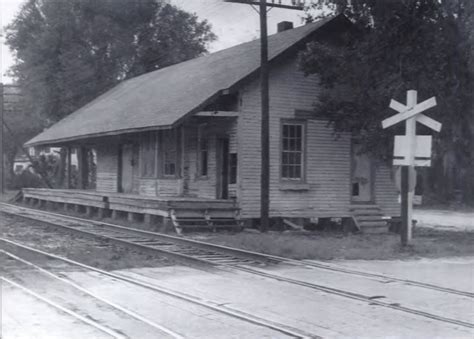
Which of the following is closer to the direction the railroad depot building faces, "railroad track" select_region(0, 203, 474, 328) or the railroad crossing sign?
the railroad track

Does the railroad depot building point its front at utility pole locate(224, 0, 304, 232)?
no

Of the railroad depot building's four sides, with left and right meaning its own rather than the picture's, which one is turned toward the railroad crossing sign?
left

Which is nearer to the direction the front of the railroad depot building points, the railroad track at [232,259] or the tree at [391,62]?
the railroad track

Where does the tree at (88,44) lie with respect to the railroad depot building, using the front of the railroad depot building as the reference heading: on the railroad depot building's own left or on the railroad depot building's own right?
on the railroad depot building's own right

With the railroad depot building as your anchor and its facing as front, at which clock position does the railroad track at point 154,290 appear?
The railroad track is roughly at 11 o'clock from the railroad depot building.

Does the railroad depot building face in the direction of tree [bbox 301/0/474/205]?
no

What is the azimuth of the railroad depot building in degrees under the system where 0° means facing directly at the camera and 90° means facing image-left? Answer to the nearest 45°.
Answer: approximately 45°

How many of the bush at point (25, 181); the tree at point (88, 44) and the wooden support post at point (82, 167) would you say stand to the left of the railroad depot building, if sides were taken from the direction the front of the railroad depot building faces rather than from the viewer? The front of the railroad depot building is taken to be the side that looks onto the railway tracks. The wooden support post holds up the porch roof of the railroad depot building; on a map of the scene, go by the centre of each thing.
0

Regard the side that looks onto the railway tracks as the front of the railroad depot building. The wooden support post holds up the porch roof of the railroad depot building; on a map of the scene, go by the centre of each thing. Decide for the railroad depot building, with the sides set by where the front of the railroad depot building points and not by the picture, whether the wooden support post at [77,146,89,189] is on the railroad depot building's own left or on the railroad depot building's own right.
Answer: on the railroad depot building's own right

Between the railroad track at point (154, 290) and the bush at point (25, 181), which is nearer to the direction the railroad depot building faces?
the railroad track

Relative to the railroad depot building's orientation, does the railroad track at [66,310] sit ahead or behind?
ahead
